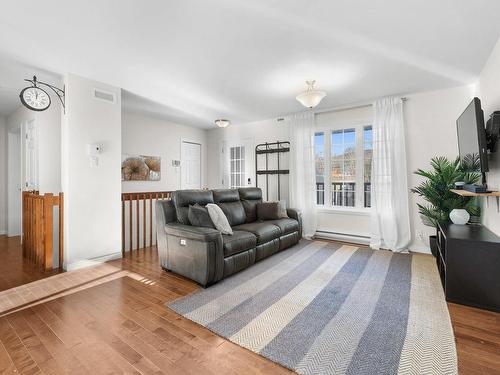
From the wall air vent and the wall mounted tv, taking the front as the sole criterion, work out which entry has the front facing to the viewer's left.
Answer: the wall mounted tv

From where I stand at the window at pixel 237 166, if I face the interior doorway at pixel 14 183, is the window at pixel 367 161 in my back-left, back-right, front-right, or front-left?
back-left

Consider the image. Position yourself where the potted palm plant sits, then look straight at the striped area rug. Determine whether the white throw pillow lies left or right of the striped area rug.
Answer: right

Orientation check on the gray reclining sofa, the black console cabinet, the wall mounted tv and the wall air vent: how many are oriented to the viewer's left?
2

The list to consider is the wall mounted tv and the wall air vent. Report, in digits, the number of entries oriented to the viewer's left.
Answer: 1

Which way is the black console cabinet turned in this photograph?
to the viewer's left

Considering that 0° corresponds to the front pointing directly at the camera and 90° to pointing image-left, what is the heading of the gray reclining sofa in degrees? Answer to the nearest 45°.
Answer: approximately 315°

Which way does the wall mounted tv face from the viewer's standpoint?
to the viewer's left
